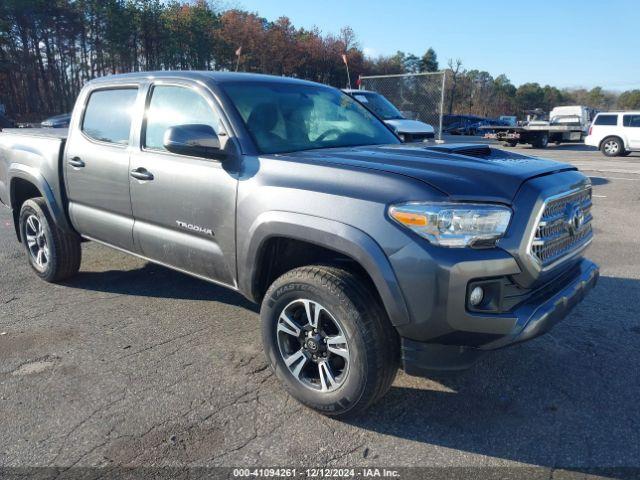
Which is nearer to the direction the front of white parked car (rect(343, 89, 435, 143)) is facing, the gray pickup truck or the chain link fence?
the gray pickup truck

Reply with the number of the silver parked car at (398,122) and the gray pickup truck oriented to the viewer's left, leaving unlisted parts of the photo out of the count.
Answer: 0

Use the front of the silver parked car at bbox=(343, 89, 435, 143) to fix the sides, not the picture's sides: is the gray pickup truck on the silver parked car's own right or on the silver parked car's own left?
on the silver parked car's own right

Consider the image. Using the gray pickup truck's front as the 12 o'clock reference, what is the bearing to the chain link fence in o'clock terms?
The chain link fence is roughly at 8 o'clock from the gray pickup truck.

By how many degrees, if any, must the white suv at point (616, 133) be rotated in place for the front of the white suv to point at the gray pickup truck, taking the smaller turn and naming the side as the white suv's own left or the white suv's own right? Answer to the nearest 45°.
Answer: approximately 90° to the white suv's own right

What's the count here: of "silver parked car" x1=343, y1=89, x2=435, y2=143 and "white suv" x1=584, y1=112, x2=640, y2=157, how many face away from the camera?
0

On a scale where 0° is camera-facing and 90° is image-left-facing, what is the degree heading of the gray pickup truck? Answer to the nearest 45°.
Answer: approximately 315°

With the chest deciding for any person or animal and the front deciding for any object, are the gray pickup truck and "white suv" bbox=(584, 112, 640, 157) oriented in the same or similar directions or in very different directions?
same or similar directions

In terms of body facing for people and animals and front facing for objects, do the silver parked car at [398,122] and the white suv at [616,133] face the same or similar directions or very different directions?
same or similar directions

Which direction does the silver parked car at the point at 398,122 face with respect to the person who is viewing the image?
facing the viewer and to the right of the viewer

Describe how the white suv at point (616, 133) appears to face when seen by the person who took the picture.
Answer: facing to the right of the viewer

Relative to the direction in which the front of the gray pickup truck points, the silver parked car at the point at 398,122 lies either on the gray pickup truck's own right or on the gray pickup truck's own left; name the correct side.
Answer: on the gray pickup truck's own left
